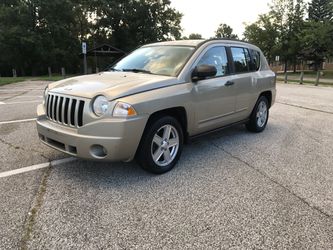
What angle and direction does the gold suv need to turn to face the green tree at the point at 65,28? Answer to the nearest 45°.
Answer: approximately 135° to its right

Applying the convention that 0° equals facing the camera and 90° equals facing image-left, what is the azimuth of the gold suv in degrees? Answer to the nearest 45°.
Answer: approximately 45°

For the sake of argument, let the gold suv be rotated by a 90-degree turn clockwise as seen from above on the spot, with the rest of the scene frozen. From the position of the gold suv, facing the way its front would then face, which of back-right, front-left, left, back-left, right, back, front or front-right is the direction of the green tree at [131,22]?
front-right
